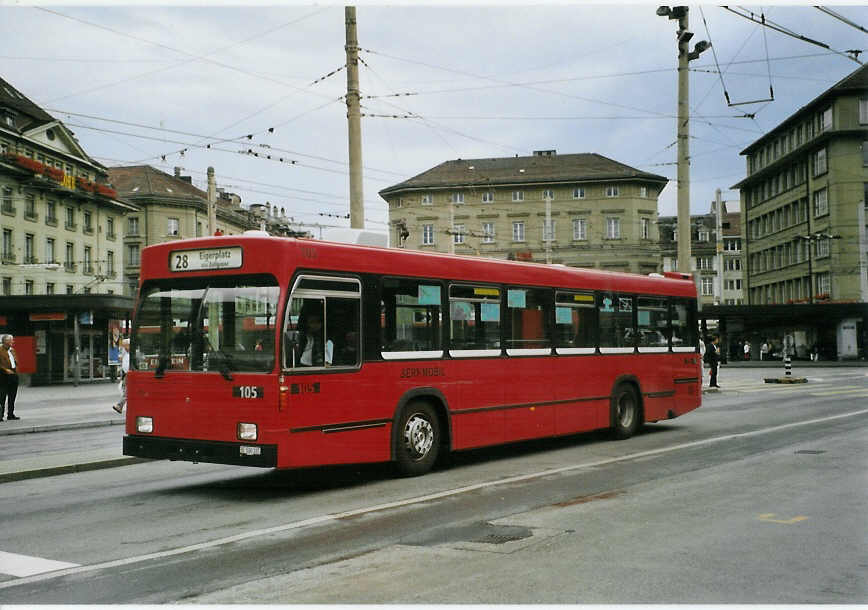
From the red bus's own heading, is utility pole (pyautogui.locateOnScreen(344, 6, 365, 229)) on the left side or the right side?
on its right

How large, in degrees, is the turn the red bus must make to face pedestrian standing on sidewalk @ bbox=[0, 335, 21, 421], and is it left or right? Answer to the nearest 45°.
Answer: approximately 90° to its right

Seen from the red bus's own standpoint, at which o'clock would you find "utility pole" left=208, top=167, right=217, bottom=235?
The utility pole is roughly at 4 o'clock from the red bus.

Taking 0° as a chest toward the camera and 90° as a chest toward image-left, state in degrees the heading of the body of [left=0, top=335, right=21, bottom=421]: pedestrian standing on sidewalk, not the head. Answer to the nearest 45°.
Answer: approximately 315°

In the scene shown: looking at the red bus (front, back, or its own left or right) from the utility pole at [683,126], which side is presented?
back

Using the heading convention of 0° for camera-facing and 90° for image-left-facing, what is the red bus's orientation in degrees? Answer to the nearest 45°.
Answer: approximately 45°
